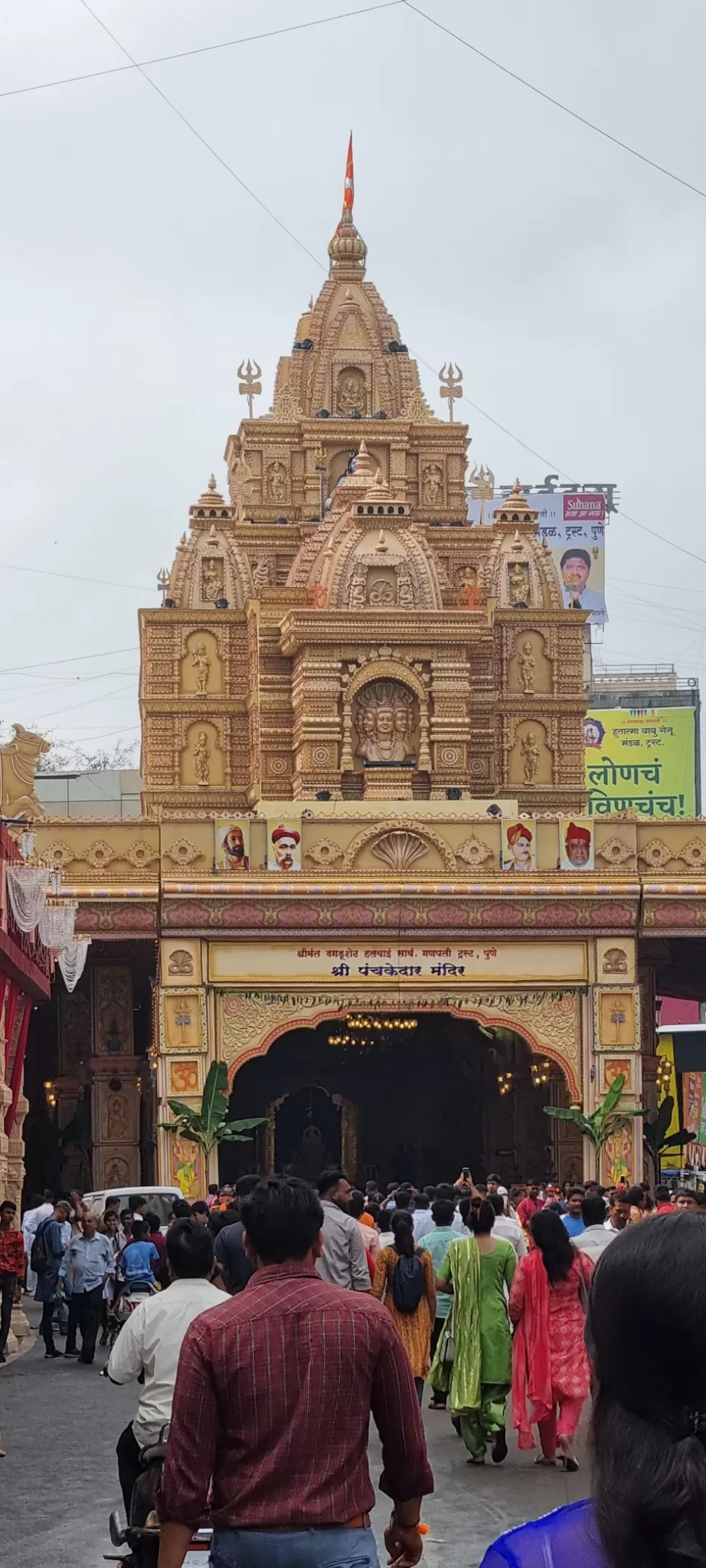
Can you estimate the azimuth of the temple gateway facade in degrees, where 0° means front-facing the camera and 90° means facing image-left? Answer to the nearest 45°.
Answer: approximately 0°

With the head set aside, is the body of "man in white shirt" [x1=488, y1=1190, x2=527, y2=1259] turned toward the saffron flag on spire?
yes

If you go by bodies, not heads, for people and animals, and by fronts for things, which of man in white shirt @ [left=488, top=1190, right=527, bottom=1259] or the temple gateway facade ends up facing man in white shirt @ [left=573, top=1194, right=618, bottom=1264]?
the temple gateway facade

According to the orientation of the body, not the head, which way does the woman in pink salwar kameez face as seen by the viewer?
away from the camera

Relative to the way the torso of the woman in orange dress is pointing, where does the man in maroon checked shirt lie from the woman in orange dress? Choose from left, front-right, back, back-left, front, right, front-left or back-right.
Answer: back

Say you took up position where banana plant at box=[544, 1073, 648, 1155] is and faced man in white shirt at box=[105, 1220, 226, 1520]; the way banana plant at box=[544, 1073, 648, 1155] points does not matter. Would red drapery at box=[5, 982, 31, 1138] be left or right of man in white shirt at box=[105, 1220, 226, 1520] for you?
right

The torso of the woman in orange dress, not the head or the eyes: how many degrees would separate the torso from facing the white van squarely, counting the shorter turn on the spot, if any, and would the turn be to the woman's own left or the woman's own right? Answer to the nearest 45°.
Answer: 0° — they already face it

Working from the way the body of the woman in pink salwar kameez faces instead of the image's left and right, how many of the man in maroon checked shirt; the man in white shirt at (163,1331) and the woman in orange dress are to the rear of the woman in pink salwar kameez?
2

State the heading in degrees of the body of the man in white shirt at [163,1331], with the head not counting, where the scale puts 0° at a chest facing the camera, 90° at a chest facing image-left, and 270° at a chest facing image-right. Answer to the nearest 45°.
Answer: approximately 180°

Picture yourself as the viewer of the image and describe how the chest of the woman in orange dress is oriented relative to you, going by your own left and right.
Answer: facing away from the viewer

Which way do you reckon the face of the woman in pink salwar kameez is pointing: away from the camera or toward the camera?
away from the camera

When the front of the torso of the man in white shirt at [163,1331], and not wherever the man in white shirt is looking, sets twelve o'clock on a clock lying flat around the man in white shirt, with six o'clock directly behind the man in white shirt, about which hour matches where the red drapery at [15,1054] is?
The red drapery is roughly at 12 o'clock from the man in white shirt.
